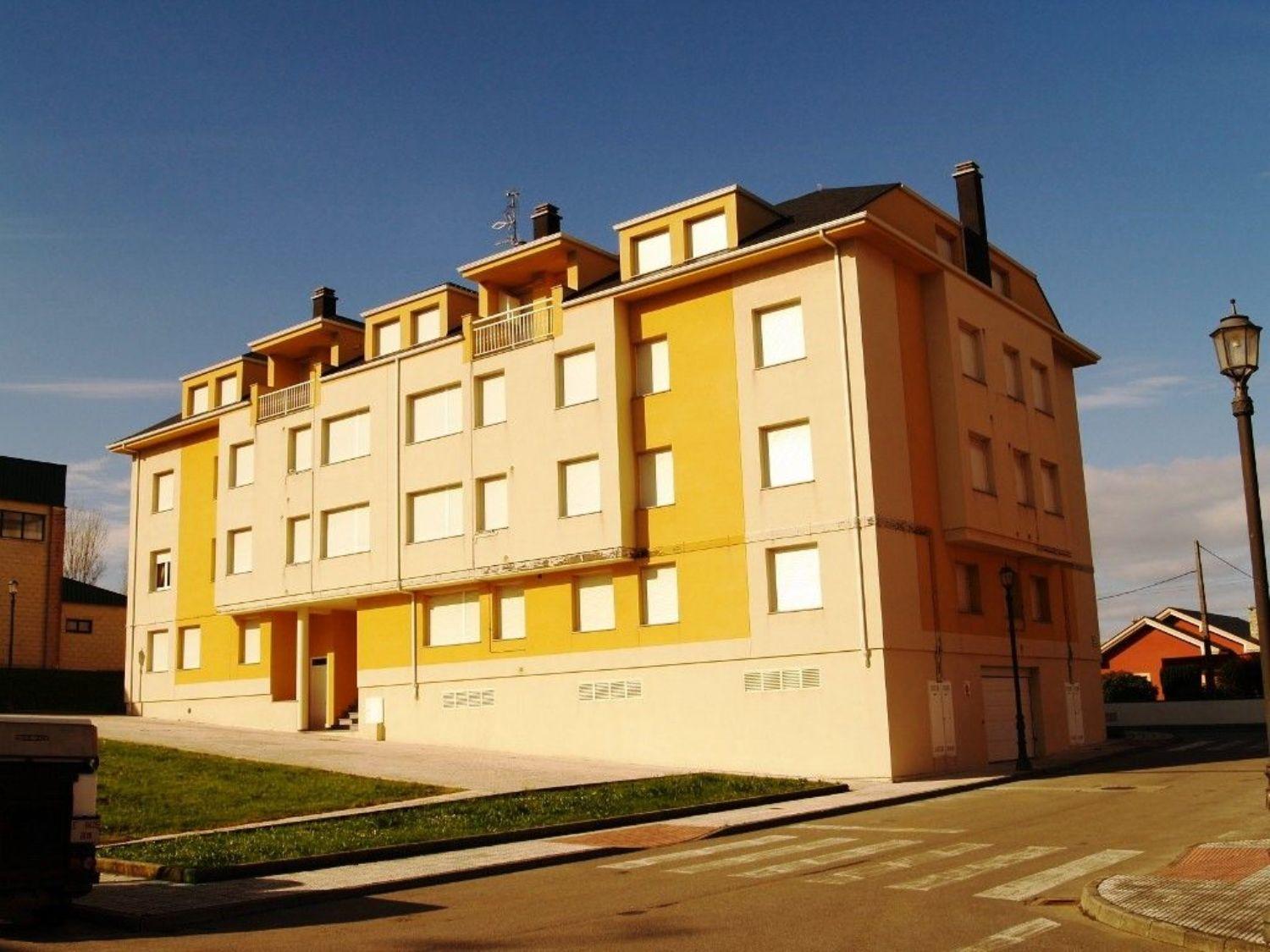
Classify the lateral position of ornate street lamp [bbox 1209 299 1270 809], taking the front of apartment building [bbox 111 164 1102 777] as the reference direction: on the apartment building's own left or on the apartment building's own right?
on the apartment building's own left

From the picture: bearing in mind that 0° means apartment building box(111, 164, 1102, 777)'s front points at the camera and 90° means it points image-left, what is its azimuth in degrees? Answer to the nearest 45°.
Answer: approximately 45°
